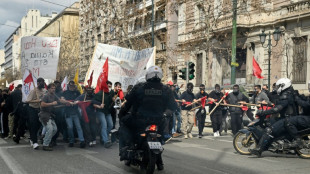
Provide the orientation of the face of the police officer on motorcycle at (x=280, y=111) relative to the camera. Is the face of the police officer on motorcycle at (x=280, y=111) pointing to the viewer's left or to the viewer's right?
to the viewer's left

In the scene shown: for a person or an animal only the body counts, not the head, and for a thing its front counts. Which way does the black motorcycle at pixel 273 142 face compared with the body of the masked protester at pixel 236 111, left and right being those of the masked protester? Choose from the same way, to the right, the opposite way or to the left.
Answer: to the right

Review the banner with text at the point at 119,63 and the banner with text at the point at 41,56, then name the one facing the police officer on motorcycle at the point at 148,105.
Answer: the banner with text at the point at 119,63

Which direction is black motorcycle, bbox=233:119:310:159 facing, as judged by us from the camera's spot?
facing to the left of the viewer

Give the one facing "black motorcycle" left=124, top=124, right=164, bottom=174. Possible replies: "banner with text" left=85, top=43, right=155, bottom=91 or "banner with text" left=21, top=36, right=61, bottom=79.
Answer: "banner with text" left=85, top=43, right=155, bottom=91

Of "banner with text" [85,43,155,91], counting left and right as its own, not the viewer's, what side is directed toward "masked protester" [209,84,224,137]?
left

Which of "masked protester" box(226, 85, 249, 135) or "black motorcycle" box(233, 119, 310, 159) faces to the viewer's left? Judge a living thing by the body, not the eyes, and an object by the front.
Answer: the black motorcycle

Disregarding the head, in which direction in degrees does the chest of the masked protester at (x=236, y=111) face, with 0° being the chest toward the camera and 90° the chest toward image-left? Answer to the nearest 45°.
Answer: approximately 0°

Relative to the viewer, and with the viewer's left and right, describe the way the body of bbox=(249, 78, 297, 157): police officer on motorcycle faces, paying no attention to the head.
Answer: facing to the left of the viewer
